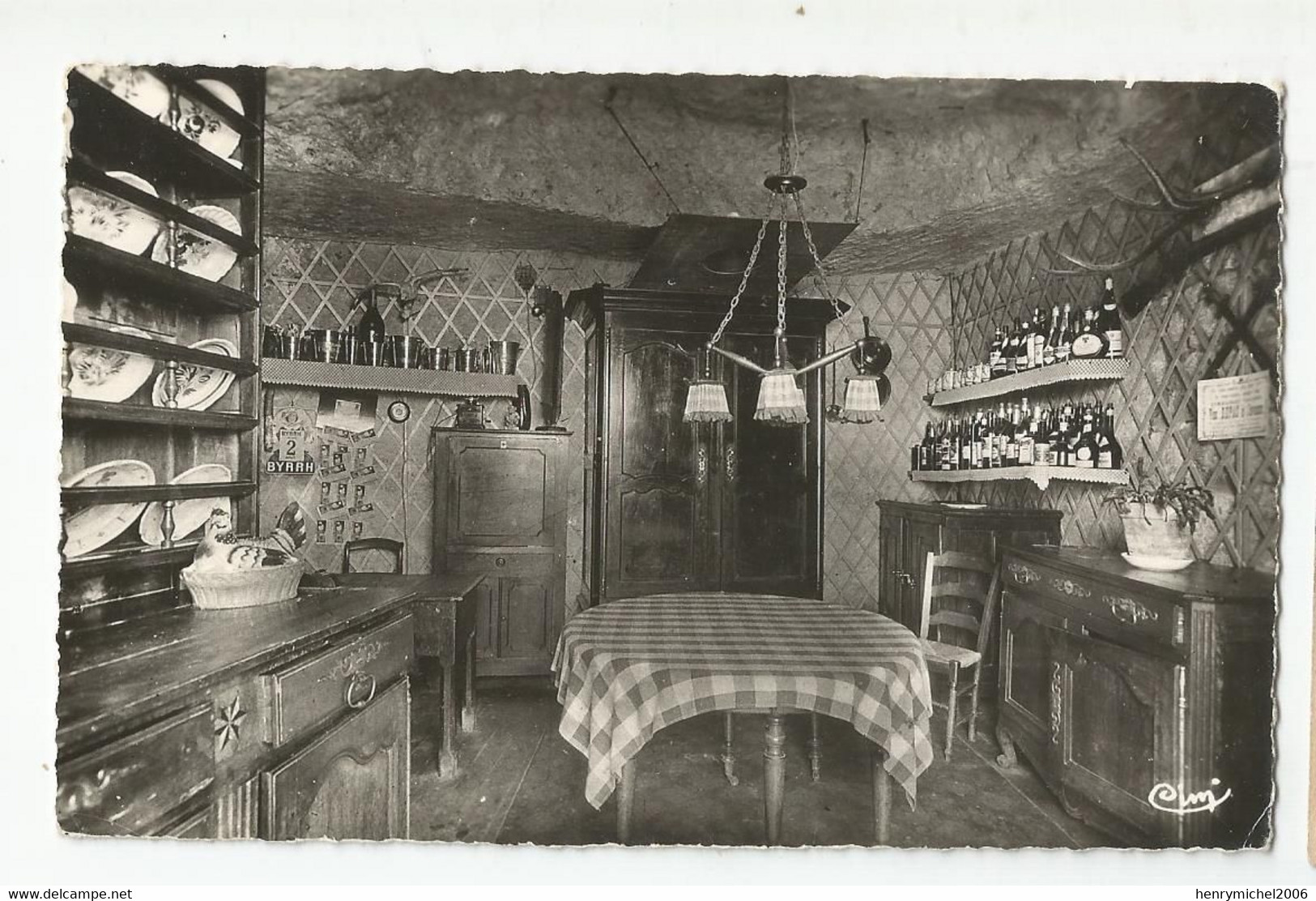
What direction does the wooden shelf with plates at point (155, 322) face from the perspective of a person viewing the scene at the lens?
facing the viewer and to the right of the viewer

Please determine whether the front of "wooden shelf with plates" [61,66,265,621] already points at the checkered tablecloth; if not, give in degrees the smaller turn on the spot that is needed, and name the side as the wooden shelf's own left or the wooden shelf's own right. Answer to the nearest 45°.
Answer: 0° — it already faces it

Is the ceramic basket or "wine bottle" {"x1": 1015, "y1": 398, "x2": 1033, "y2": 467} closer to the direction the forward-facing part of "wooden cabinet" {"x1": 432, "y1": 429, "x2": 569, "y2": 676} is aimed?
the ceramic basket

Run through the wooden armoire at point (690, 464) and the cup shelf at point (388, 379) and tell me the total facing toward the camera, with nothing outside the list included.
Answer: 2

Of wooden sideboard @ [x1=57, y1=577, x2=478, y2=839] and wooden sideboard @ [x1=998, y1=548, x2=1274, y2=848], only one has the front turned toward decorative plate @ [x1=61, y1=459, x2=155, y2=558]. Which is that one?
wooden sideboard @ [x1=998, y1=548, x2=1274, y2=848]

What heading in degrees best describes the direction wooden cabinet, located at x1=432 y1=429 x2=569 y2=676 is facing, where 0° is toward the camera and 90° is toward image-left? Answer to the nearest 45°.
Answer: approximately 0°

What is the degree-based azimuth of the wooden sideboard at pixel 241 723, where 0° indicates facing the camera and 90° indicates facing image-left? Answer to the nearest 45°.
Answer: approximately 315°

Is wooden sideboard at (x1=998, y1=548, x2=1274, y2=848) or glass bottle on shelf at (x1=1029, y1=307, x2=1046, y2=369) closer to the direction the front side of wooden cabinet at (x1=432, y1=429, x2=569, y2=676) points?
the wooden sideboard

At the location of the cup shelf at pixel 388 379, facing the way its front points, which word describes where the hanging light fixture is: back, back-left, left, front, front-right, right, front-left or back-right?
front-left

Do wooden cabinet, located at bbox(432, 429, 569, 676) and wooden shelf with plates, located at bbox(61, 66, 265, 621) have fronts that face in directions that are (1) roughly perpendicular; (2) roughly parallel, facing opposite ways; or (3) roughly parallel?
roughly perpendicular

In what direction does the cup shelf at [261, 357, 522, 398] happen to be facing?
toward the camera

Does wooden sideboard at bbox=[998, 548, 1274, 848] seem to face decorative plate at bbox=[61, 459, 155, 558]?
yes

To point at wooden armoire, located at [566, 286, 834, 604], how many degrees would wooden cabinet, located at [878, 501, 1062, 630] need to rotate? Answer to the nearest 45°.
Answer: approximately 45° to its right

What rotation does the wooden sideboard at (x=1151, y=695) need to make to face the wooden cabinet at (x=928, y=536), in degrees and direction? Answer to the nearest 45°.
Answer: approximately 90° to its right

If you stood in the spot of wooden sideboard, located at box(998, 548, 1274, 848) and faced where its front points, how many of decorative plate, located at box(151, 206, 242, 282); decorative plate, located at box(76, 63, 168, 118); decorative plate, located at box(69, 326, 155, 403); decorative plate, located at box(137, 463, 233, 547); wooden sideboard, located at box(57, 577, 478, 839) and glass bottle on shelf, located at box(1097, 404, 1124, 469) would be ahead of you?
5

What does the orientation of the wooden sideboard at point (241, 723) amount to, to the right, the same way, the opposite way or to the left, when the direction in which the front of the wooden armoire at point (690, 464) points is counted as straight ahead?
to the left
